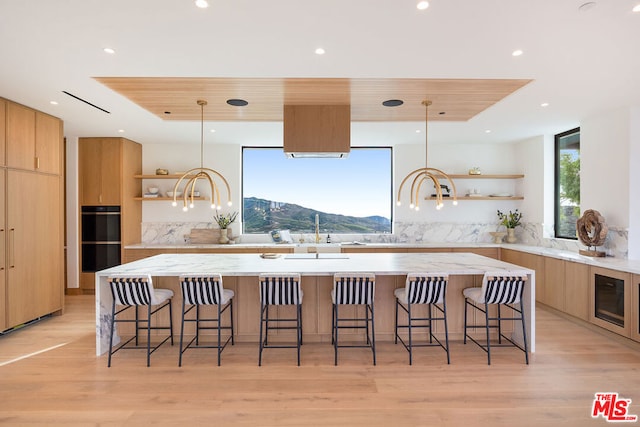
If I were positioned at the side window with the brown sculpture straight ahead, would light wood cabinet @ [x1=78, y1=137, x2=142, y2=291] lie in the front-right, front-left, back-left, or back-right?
front-right
